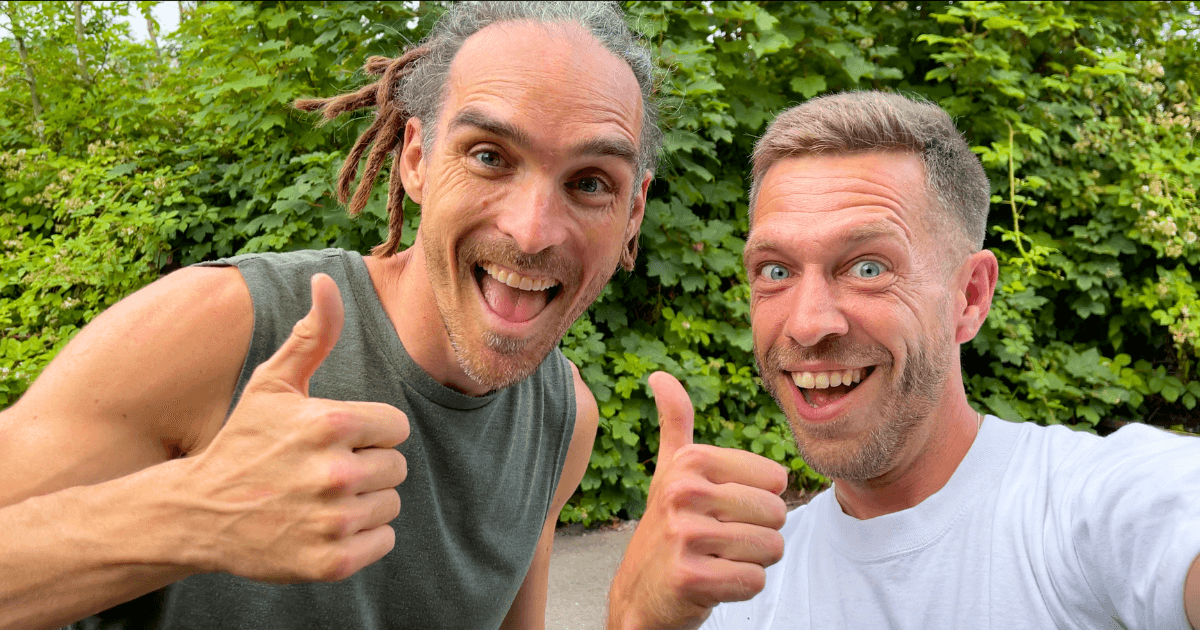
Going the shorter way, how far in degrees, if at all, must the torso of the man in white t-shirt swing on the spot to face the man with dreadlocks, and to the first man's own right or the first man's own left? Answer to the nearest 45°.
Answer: approximately 45° to the first man's own right

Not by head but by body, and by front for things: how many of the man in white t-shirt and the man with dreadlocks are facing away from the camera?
0

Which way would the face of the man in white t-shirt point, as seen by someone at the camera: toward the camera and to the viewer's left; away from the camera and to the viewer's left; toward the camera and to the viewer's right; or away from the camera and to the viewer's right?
toward the camera and to the viewer's left

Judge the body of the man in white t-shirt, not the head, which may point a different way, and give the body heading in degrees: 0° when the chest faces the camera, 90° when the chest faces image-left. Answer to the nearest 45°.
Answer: approximately 45°

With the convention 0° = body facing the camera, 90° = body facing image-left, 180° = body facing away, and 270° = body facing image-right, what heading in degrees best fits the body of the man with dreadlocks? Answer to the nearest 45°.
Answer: approximately 315°
